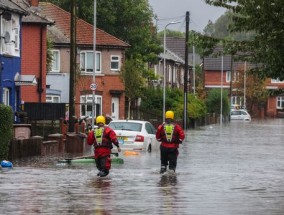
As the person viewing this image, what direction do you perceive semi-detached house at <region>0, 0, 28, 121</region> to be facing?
facing the viewer and to the right of the viewer

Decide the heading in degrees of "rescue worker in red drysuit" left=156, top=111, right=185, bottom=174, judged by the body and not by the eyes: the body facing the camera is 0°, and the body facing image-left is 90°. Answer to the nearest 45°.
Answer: approximately 180°

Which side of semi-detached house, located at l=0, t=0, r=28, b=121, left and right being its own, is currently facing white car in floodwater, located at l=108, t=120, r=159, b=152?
front

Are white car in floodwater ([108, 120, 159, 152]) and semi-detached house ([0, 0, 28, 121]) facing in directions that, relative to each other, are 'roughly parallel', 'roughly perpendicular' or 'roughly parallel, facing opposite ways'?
roughly perpendicular

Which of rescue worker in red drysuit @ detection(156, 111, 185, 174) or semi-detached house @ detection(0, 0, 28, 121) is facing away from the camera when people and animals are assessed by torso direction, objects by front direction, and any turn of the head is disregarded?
the rescue worker in red drysuit

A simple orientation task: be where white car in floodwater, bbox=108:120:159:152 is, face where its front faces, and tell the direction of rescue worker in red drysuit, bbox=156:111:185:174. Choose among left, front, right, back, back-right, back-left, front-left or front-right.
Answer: back-right

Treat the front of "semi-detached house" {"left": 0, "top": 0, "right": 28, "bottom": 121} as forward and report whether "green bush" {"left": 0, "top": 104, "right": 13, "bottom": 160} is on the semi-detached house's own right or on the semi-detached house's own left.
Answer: on the semi-detached house's own right

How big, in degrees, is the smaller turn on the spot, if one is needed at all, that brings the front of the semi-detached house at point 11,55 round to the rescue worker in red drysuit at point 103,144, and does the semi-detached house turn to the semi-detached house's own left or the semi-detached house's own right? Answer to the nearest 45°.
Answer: approximately 45° to the semi-detached house's own right
